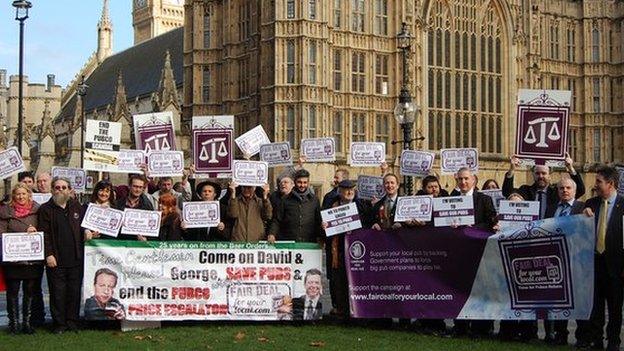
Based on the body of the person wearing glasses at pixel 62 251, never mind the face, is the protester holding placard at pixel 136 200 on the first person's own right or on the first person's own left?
on the first person's own left

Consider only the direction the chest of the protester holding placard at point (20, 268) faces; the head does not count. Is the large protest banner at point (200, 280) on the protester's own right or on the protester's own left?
on the protester's own left

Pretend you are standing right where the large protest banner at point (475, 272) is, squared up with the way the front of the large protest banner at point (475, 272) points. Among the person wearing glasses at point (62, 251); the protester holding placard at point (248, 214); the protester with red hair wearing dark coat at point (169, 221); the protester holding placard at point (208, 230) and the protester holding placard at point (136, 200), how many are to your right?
5

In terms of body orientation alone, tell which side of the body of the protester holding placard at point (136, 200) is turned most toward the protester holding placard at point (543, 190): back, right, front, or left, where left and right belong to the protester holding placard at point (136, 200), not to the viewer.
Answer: left

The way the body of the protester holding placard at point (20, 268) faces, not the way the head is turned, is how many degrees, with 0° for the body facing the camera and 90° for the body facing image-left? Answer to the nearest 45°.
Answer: approximately 0°

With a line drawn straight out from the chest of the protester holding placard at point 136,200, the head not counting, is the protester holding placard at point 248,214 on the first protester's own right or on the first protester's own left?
on the first protester's own left

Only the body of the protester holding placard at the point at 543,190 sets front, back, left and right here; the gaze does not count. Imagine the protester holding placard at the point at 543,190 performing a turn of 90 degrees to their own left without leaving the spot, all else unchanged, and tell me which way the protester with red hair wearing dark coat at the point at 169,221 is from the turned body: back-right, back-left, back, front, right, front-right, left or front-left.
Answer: back

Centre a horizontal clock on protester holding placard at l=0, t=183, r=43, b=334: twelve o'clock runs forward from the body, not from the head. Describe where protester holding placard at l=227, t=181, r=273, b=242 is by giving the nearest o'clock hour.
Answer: protester holding placard at l=227, t=181, r=273, b=242 is roughly at 9 o'clock from protester holding placard at l=0, t=183, r=43, b=334.

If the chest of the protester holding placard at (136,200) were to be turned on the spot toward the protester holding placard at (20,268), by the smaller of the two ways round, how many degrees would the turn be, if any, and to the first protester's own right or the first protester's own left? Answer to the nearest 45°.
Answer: approximately 90° to the first protester's own right

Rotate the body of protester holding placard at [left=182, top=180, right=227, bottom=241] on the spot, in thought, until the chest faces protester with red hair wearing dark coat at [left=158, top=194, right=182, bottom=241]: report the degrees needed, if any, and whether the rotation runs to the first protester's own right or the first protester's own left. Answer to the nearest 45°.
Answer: approximately 90° to the first protester's own right
